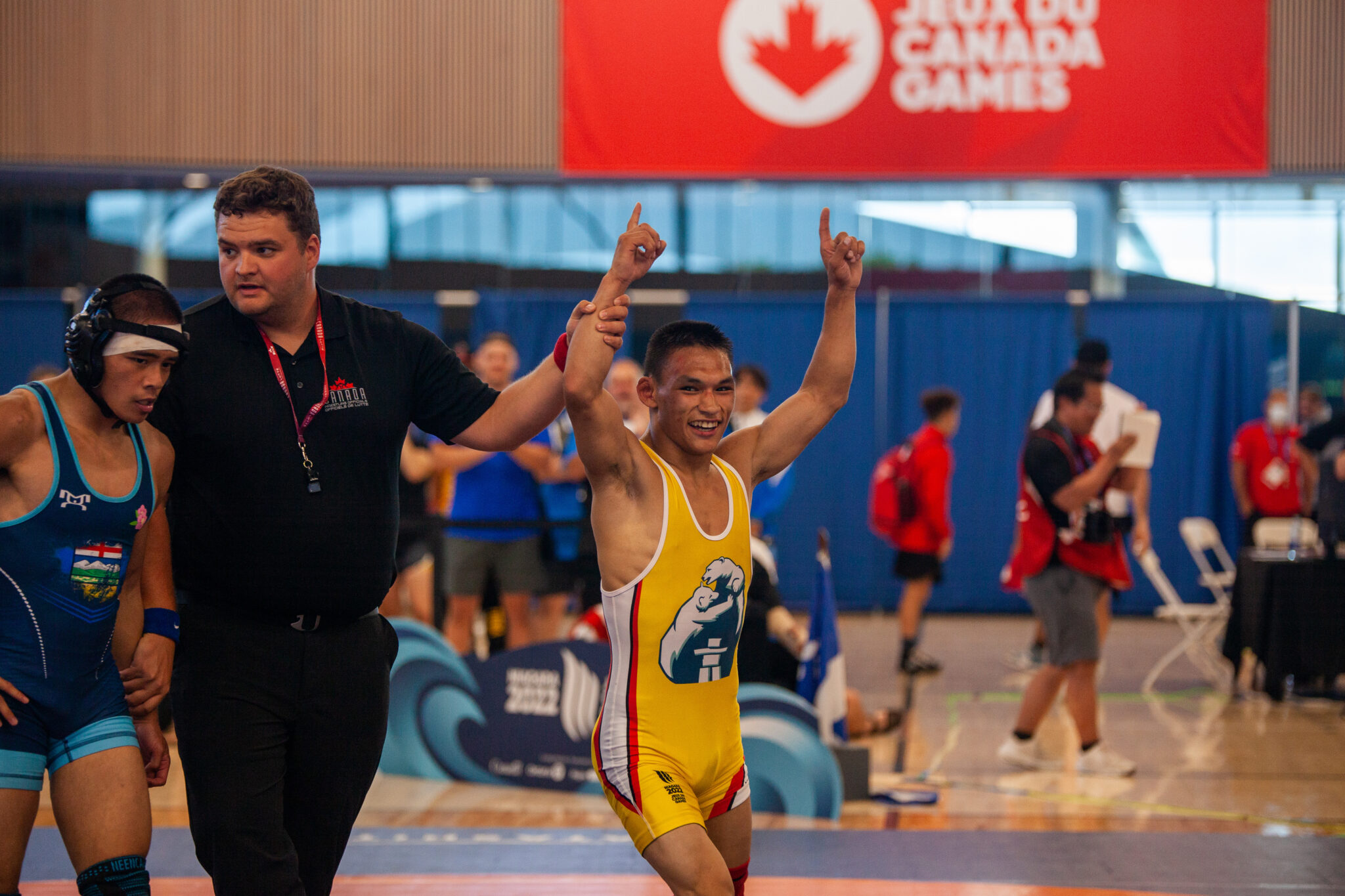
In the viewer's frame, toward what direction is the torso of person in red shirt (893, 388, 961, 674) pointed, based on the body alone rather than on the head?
to the viewer's right

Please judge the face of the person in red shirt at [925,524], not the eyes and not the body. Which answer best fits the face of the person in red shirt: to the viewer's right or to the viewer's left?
to the viewer's right

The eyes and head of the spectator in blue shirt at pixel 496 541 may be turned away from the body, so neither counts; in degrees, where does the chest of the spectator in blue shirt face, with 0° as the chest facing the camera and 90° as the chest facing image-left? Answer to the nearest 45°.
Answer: approximately 0°

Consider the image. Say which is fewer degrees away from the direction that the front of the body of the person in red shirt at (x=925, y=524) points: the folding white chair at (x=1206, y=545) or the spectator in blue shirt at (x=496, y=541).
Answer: the folding white chair

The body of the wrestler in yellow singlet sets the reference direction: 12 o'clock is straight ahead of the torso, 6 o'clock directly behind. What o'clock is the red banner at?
The red banner is roughly at 8 o'clock from the wrestler in yellow singlet.
